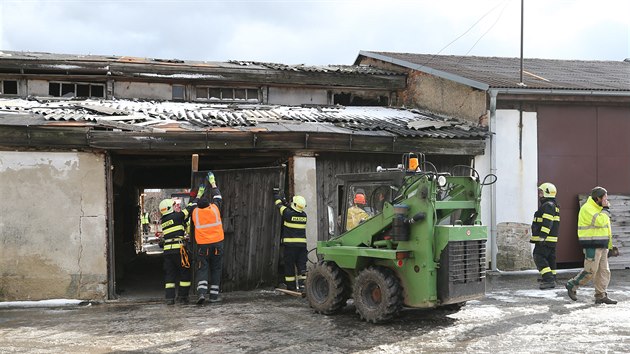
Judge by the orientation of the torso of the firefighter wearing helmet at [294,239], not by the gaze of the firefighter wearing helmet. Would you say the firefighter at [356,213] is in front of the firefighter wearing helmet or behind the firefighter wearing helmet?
behind

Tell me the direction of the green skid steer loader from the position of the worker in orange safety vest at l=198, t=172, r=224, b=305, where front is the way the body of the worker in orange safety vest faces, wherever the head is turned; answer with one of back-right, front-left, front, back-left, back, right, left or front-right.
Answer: back-right

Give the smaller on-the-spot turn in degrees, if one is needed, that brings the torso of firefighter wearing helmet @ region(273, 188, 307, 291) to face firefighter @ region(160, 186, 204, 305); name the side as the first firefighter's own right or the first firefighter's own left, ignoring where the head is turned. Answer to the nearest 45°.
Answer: approximately 45° to the first firefighter's own left

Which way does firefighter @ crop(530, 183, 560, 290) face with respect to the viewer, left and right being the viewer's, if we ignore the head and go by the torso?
facing to the left of the viewer

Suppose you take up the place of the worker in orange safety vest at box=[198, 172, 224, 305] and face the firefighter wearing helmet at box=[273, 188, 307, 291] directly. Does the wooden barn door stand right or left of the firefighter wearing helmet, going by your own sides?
left

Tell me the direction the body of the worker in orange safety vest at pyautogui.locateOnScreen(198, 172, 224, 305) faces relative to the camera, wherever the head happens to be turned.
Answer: away from the camera
